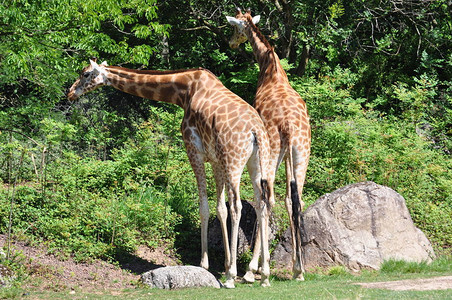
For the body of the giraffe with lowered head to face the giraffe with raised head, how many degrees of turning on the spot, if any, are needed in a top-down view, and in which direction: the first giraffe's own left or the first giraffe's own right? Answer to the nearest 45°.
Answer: approximately 135° to the first giraffe's own right

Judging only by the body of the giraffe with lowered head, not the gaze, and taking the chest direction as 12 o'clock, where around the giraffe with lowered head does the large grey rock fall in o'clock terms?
The large grey rock is roughly at 4 o'clock from the giraffe with lowered head.

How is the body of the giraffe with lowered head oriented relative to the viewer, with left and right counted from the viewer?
facing away from the viewer and to the left of the viewer
